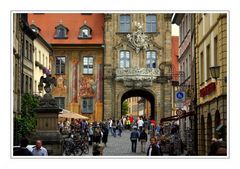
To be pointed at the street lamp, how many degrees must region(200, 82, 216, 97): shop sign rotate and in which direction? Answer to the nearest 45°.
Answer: approximately 45° to its left

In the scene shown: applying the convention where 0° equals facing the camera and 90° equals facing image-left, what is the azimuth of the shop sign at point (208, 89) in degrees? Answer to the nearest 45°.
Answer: approximately 45°
